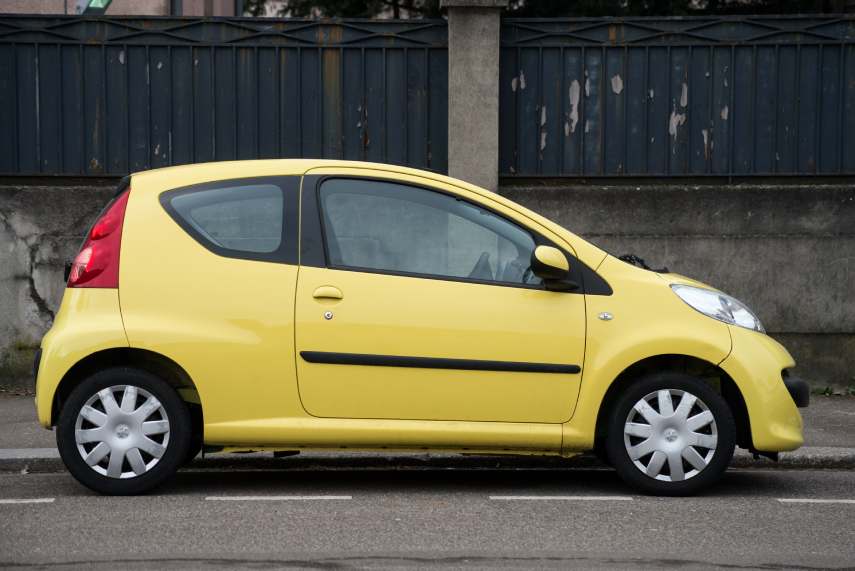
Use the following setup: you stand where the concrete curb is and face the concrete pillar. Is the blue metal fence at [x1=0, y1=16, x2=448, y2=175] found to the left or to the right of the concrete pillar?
left

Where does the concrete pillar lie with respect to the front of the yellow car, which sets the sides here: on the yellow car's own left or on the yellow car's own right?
on the yellow car's own left

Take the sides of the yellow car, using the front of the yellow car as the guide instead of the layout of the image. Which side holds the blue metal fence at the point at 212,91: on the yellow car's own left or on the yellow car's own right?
on the yellow car's own left

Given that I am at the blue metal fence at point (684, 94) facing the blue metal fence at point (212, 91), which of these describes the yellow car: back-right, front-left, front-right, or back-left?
front-left

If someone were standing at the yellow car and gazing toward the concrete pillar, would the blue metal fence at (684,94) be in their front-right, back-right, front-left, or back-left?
front-right

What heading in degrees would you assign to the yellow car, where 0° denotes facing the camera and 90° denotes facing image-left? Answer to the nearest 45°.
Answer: approximately 270°
